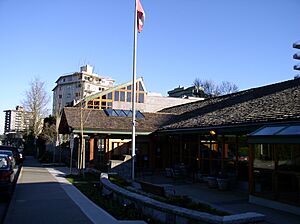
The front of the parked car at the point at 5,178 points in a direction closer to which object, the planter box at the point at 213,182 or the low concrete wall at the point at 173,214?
the planter box

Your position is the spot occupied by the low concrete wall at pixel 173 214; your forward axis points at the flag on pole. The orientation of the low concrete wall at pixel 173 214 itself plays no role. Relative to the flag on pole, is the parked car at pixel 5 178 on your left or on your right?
left

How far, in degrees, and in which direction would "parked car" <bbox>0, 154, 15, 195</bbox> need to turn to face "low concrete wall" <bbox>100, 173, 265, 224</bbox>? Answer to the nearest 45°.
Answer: approximately 135° to its right

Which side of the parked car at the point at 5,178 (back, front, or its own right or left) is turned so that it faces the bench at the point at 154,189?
right

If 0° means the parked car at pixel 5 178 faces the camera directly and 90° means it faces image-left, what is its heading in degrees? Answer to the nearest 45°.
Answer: approximately 180°

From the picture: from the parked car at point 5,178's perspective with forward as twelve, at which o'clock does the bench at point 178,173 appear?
The bench is roughly at 2 o'clock from the parked car.

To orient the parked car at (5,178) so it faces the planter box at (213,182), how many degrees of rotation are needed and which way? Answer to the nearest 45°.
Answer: approximately 90° to its right

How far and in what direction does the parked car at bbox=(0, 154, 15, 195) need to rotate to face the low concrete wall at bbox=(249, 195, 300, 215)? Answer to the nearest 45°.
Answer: approximately 135° to its right
